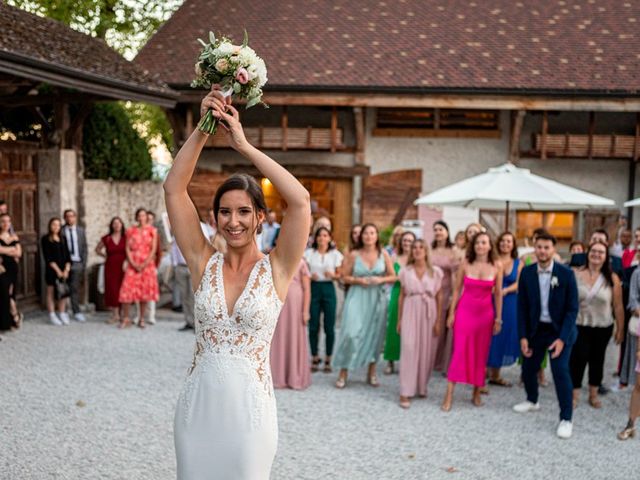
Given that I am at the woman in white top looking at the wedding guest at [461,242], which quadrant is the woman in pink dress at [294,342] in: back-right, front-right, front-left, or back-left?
back-right

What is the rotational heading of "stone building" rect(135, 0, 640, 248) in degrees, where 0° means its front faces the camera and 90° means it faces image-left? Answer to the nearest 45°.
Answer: approximately 0°

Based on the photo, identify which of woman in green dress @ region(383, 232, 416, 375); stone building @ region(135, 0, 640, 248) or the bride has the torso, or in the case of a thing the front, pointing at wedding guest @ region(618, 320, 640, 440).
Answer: the stone building

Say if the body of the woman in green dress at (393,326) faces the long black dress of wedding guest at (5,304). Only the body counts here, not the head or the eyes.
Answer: no

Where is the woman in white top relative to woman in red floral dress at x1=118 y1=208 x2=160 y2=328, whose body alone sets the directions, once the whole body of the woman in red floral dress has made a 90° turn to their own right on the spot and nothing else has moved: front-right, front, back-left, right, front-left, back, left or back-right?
back-left

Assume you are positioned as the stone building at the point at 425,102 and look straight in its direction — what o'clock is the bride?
The bride is roughly at 12 o'clock from the stone building.

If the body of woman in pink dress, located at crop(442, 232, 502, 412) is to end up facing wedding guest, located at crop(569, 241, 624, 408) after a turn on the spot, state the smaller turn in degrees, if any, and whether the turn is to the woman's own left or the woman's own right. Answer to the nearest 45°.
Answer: approximately 90° to the woman's own left

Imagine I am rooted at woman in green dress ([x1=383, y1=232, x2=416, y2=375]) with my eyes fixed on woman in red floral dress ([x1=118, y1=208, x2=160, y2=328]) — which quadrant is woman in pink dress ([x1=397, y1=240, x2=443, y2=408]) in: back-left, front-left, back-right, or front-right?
back-left

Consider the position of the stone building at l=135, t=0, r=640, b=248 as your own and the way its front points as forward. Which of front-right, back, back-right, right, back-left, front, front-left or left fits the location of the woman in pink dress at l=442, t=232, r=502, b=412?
front

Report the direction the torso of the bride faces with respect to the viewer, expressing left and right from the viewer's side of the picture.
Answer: facing the viewer

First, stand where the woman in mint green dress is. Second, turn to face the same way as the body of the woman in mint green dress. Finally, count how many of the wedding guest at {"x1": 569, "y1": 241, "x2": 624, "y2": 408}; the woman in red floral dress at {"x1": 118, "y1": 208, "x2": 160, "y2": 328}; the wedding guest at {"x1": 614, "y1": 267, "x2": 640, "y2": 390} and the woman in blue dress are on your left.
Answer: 3

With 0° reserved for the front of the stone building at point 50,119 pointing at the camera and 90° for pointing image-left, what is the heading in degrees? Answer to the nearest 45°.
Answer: approximately 315°

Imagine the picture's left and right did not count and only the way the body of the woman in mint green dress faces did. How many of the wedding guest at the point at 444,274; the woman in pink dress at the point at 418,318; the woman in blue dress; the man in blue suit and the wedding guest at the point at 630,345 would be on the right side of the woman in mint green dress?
0
